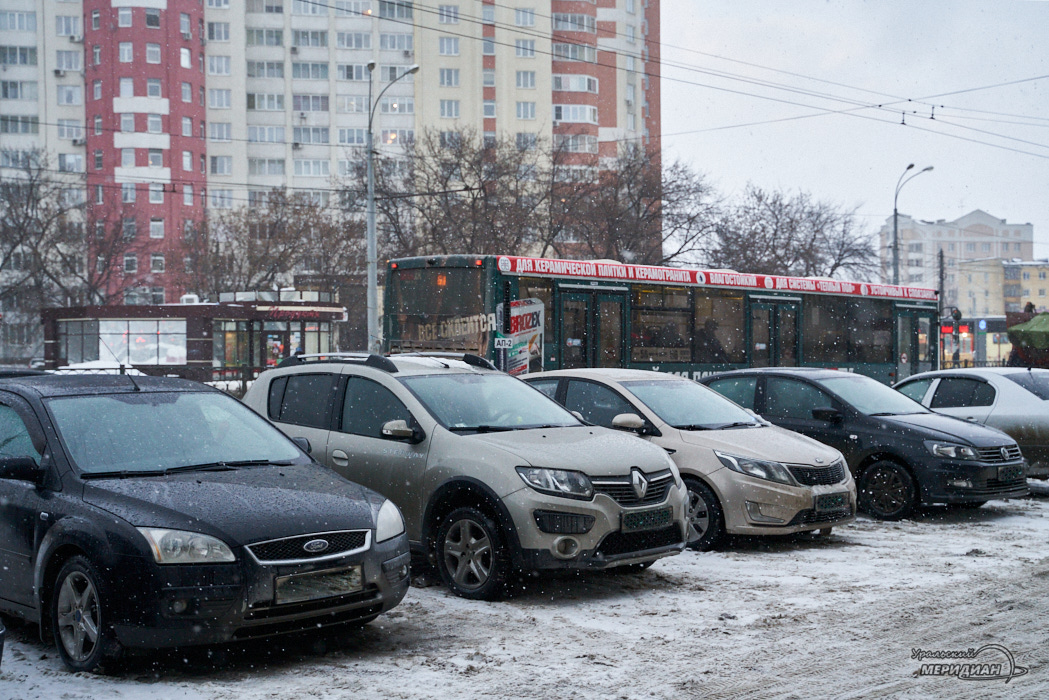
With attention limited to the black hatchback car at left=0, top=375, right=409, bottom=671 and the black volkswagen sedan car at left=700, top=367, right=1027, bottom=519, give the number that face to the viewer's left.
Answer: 0

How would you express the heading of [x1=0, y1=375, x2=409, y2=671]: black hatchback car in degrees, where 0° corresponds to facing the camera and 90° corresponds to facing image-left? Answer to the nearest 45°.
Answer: approximately 315°

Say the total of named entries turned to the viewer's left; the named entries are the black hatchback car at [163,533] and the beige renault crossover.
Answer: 0

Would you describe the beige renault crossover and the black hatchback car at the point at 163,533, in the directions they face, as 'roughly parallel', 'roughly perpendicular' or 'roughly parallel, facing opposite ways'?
roughly parallel

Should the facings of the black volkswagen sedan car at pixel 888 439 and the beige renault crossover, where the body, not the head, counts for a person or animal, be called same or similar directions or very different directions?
same or similar directions

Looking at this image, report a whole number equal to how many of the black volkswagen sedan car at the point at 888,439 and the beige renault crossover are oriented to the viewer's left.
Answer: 0

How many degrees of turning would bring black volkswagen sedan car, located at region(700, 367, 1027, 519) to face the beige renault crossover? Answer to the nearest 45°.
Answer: approximately 90° to its right

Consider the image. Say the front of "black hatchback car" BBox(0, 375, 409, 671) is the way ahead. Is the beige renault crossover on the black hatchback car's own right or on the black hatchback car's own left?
on the black hatchback car's own left

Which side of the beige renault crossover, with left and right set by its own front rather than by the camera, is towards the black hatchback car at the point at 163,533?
right

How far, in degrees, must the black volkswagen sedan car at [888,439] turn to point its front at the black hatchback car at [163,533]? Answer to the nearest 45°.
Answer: approximately 90° to its right

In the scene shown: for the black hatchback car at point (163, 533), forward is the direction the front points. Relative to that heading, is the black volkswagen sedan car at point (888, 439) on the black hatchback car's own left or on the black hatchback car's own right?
on the black hatchback car's own left

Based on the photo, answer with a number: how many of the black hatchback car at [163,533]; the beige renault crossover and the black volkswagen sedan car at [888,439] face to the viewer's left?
0

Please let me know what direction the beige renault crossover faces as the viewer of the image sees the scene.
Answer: facing the viewer and to the right of the viewer

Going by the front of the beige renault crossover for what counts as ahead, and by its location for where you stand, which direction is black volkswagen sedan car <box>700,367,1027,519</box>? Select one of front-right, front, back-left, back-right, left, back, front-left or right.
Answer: left
